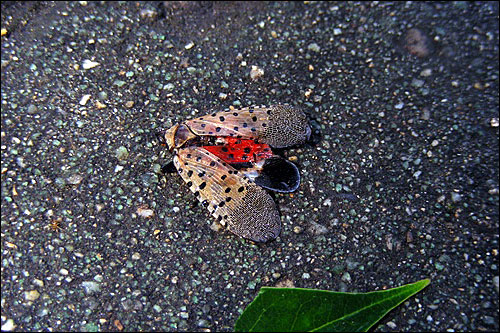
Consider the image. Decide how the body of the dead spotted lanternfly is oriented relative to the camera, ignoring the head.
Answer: to the viewer's left

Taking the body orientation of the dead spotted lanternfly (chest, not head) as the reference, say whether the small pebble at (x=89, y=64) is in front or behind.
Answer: in front

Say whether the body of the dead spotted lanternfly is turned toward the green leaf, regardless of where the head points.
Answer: no
